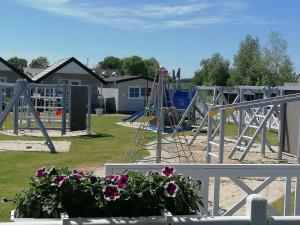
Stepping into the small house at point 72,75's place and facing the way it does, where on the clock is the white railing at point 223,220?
The white railing is roughly at 12 o'clock from the small house.

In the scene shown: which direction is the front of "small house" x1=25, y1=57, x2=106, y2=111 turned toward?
toward the camera

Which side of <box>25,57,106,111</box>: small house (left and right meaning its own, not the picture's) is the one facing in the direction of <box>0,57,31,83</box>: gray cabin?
right

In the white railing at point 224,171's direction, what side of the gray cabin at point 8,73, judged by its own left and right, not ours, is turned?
front

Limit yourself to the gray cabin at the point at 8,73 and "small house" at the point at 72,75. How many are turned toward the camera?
2

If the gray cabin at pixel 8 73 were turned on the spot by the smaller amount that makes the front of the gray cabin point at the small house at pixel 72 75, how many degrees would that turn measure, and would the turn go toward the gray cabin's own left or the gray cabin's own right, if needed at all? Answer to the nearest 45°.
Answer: approximately 90° to the gray cabin's own left

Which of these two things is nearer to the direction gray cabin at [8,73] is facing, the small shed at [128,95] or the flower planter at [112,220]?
the flower planter

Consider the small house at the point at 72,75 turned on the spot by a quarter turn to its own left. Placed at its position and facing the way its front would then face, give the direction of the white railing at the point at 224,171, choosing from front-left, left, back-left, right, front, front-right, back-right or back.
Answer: right

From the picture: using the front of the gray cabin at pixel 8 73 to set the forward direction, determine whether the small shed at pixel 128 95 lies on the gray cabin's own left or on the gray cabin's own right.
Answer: on the gray cabin's own left

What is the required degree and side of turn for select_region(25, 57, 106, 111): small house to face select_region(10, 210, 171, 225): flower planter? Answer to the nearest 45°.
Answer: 0° — it already faces it

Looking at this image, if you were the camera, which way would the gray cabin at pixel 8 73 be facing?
facing the viewer
